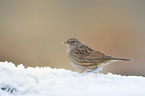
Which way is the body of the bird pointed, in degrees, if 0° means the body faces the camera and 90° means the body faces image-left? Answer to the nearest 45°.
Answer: approximately 90°
